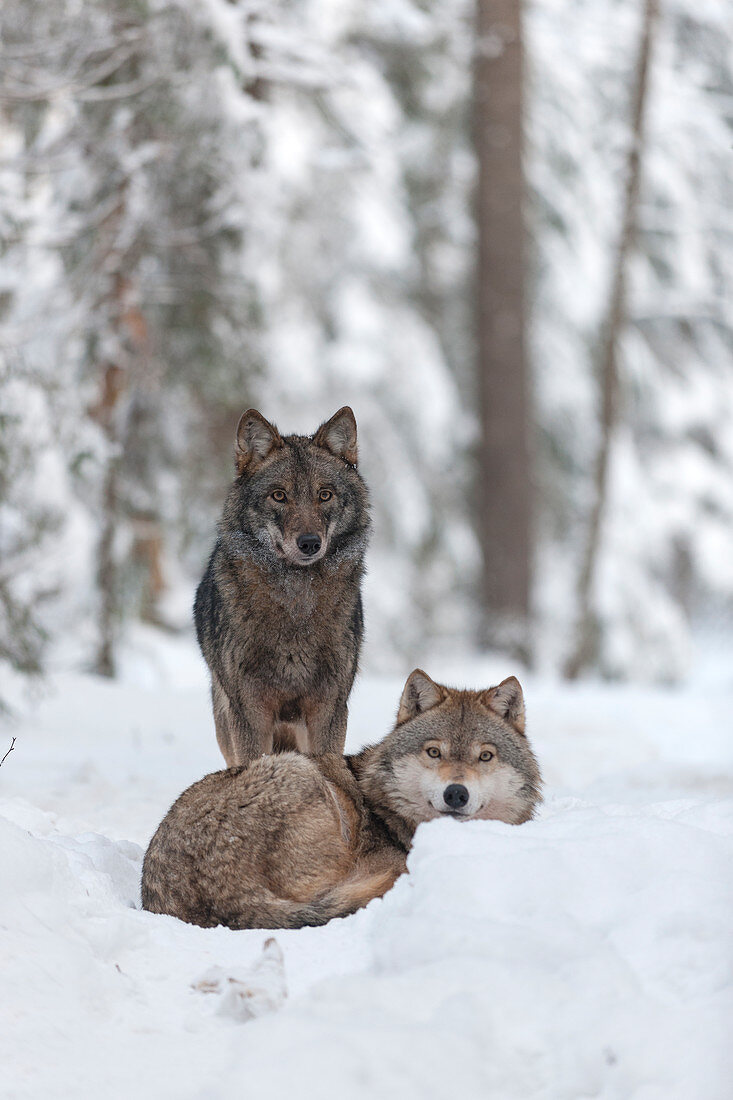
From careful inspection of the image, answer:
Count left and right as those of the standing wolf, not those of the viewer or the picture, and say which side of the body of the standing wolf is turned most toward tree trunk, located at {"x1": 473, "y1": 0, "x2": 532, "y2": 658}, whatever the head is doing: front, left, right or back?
back

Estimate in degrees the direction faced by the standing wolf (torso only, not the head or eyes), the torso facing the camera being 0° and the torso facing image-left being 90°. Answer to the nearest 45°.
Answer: approximately 0°

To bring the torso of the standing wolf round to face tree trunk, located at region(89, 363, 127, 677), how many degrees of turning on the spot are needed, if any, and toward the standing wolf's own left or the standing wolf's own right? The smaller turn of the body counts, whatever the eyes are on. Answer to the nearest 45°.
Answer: approximately 180°

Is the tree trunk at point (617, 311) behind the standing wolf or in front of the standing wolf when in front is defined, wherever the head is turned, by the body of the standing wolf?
behind

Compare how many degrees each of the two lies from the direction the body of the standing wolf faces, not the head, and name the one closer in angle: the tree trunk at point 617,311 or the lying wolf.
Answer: the lying wolf

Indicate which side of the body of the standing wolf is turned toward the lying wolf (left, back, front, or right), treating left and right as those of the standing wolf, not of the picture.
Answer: front
